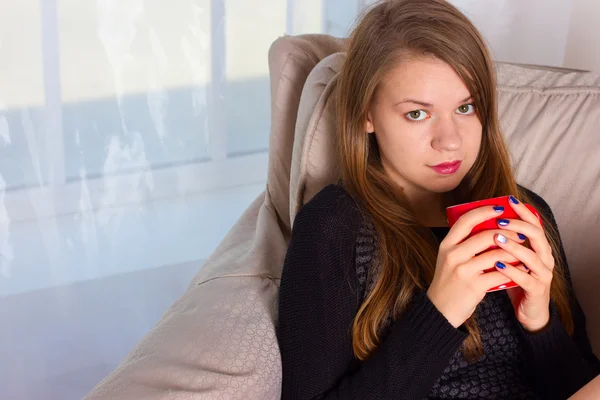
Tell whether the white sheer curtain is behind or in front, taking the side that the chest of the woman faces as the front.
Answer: behind

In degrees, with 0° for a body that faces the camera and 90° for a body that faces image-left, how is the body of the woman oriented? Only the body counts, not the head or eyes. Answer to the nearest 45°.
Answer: approximately 315°
